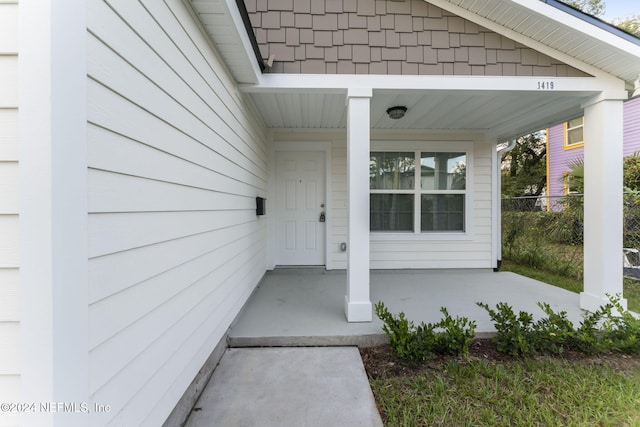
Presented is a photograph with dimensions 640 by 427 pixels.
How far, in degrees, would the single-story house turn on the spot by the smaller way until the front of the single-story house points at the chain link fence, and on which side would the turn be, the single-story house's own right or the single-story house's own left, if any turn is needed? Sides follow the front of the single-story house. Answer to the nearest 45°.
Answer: approximately 135° to the single-story house's own left

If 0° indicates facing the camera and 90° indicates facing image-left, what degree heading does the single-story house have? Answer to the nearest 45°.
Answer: approximately 0°

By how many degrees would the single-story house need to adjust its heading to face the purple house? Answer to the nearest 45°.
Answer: approximately 135° to its left

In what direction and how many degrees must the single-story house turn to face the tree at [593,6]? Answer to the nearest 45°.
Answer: approximately 135° to its left

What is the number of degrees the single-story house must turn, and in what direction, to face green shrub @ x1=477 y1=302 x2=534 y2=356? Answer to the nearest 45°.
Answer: approximately 90° to its left

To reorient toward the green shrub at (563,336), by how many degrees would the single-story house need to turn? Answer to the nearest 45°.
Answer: approximately 90° to its left
